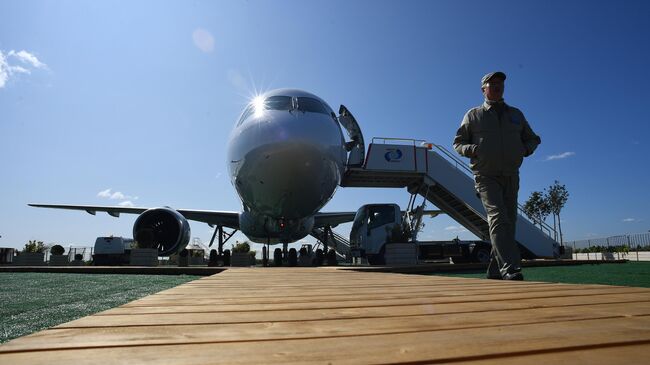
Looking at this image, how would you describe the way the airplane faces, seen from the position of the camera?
facing the viewer

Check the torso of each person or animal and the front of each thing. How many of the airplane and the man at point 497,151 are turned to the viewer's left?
0

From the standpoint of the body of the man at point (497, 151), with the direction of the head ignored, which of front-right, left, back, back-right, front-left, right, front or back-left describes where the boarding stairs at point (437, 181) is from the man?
back

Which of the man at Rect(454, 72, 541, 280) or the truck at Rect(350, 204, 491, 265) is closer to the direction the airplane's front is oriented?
the man

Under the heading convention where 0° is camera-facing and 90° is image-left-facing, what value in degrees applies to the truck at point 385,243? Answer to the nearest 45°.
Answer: approximately 90°

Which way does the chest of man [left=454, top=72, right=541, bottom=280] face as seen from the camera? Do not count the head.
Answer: toward the camera

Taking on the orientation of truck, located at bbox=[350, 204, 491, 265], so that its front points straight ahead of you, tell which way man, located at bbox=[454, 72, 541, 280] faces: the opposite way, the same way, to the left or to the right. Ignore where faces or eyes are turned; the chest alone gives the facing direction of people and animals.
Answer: to the left

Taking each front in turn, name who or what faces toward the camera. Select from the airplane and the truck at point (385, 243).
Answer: the airplane

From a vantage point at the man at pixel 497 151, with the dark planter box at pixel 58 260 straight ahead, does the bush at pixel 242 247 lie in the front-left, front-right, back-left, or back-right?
front-right

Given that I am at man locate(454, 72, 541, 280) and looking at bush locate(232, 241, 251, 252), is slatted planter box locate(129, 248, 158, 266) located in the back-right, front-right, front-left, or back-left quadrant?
front-left
